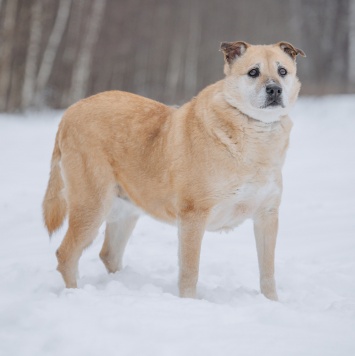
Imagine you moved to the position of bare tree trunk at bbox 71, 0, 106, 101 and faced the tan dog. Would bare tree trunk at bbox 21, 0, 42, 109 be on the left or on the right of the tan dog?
right

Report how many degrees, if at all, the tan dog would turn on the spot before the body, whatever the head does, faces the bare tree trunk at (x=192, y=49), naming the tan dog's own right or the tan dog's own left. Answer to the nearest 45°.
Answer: approximately 135° to the tan dog's own left

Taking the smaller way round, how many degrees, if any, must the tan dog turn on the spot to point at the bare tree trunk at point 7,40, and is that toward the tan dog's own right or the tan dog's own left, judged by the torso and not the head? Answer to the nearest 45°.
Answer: approximately 135° to the tan dog's own left

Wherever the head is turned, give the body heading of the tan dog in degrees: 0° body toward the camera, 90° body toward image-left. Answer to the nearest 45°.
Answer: approximately 315°

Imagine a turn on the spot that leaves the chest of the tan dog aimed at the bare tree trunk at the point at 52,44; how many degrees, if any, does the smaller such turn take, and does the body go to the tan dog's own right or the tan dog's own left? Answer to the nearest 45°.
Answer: approximately 135° to the tan dog's own left

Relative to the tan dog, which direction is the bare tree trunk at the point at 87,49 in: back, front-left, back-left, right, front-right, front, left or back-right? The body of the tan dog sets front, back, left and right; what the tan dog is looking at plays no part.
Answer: back-left

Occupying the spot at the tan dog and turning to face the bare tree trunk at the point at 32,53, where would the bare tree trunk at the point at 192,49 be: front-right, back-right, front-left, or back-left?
front-right

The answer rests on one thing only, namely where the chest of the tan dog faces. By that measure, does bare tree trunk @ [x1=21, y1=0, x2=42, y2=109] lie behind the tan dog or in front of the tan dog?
behind
